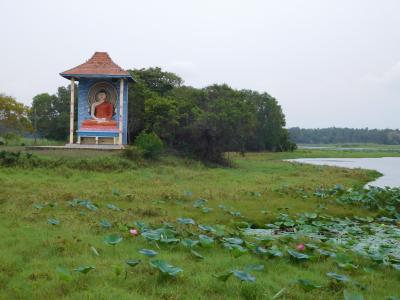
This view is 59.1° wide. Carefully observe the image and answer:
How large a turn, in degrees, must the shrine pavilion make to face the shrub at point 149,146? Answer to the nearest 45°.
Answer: approximately 45° to its left

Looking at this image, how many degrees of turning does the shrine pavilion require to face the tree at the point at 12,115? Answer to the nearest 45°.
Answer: approximately 135° to its right

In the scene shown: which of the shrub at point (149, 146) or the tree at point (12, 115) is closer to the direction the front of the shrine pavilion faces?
the shrub

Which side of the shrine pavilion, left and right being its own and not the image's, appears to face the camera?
front

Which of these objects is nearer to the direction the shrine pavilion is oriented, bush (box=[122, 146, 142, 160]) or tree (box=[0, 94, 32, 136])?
the bush
